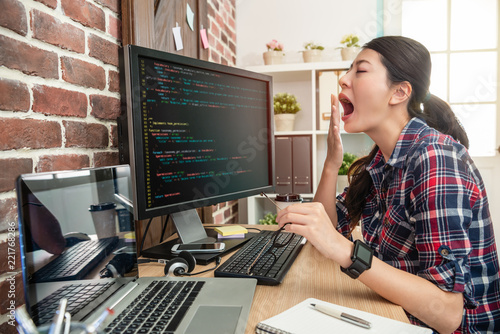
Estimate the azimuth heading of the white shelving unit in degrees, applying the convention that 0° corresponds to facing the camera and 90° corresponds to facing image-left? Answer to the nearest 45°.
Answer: approximately 0°

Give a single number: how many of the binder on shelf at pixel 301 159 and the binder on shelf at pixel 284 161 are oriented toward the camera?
2

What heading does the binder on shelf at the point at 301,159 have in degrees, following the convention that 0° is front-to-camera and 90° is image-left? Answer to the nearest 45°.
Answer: approximately 0°

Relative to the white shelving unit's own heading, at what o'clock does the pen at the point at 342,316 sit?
The pen is roughly at 12 o'clock from the white shelving unit.

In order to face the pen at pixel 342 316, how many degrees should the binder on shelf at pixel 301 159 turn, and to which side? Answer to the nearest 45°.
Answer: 0° — it already faces it
